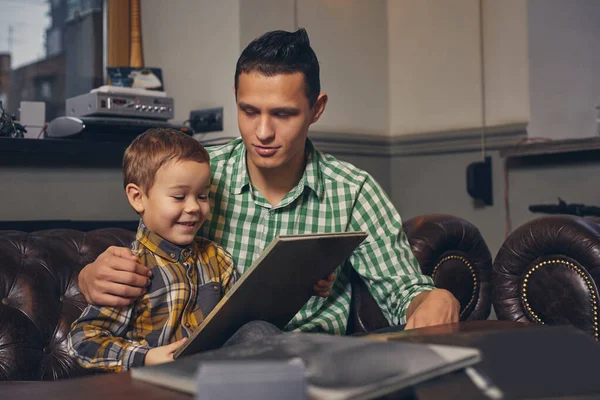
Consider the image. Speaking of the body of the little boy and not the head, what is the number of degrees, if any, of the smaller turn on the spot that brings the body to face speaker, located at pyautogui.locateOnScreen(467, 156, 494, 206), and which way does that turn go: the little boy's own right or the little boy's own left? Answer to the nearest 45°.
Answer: approximately 90° to the little boy's own left

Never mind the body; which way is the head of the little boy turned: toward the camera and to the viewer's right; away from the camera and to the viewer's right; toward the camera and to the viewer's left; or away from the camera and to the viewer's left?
toward the camera and to the viewer's right

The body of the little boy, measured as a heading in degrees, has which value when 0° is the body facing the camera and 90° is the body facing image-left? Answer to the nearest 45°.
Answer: approximately 315°

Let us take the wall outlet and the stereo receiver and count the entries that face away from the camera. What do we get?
0

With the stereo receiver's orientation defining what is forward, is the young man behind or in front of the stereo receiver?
in front

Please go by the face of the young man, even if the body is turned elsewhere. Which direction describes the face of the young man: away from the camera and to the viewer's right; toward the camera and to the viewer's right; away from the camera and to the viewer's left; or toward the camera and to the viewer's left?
toward the camera and to the viewer's left

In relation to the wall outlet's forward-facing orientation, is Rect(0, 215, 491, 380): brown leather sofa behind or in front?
in front

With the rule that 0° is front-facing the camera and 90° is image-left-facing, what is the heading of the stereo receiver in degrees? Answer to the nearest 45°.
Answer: approximately 315°

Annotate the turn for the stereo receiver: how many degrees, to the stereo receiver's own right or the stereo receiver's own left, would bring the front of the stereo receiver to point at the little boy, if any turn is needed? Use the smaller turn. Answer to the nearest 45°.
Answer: approximately 45° to the stereo receiver's own right

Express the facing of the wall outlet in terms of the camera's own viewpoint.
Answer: facing the viewer

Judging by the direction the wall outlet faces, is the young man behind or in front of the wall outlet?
in front

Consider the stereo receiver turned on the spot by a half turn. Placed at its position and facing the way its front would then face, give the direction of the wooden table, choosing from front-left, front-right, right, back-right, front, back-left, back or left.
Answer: back-left

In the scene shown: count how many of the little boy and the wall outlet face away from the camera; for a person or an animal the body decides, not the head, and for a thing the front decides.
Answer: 0
